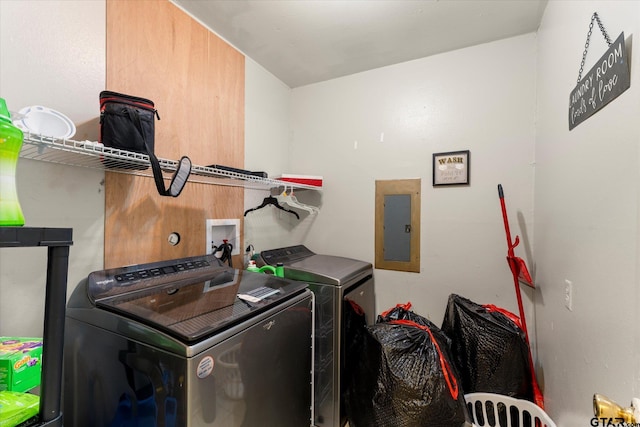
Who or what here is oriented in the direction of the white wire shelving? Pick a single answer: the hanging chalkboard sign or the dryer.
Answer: the hanging chalkboard sign

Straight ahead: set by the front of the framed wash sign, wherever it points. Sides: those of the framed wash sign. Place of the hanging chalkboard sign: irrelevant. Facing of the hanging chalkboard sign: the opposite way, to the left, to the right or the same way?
to the right

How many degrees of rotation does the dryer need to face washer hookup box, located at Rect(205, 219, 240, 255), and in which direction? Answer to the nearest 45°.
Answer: approximately 135° to its right

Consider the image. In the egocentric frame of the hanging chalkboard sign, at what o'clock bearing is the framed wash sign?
The framed wash sign is roughly at 3 o'clock from the hanging chalkboard sign.

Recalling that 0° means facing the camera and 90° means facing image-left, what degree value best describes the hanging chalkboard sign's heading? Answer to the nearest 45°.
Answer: approximately 45°

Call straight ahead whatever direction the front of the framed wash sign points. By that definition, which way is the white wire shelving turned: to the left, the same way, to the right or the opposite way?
to the left
